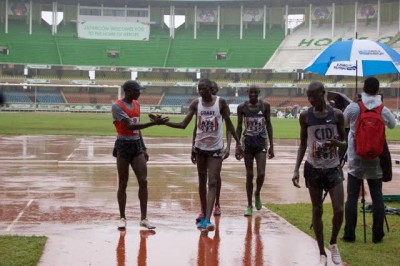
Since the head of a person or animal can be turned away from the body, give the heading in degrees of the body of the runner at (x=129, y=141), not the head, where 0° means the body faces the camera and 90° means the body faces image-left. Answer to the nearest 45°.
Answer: approximately 315°

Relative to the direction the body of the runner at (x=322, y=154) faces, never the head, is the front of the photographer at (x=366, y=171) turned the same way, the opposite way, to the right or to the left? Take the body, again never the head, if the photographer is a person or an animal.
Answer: the opposite way

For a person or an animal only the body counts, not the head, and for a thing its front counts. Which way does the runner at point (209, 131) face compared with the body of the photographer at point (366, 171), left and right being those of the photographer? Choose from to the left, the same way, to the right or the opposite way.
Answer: the opposite way

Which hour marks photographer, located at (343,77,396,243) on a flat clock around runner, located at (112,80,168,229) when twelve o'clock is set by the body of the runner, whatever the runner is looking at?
The photographer is roughly at 11 o'clock from the runner.

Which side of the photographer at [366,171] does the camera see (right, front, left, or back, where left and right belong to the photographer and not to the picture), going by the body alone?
back

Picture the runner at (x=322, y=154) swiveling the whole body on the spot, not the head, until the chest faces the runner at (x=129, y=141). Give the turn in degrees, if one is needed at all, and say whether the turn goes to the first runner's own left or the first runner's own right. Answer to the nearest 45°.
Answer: approximately 135° to the first runner's own right

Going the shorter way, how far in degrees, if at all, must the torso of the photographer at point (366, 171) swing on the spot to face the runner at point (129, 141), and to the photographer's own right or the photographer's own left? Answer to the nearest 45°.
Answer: approximately 90° to the photographer's own left

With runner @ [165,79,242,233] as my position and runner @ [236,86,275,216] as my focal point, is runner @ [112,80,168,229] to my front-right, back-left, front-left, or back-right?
back-left

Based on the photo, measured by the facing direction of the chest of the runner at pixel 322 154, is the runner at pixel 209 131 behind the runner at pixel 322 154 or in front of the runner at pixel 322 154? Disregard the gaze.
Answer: behind

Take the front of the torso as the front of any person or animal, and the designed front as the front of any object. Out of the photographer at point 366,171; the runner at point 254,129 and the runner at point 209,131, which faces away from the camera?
the photographer

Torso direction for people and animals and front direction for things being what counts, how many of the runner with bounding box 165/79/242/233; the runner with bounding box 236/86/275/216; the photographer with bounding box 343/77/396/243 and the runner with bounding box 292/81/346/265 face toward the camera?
3

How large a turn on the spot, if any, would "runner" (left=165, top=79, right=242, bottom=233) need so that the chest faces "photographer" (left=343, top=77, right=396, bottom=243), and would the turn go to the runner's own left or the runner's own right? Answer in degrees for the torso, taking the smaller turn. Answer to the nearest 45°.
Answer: approximately 90° to the runner's own left

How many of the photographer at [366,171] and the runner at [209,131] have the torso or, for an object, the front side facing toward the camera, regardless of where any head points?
1

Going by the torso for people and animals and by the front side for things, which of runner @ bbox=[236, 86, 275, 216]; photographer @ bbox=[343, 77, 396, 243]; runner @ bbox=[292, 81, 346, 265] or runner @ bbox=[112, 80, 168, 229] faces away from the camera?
the photographer
